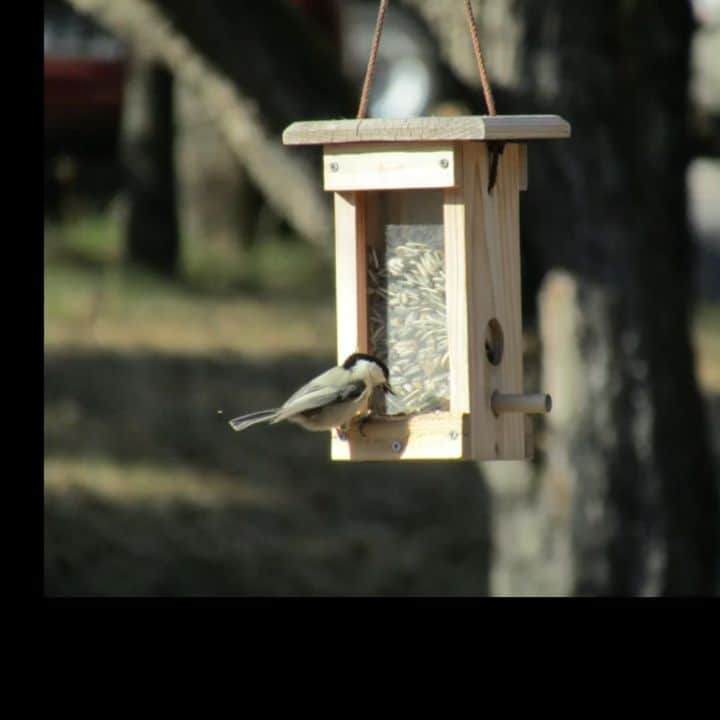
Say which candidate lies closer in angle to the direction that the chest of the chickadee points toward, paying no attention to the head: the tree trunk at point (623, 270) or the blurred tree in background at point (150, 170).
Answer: the tree trunk

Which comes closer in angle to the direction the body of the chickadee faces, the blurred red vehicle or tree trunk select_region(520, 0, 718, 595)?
the tree trunk

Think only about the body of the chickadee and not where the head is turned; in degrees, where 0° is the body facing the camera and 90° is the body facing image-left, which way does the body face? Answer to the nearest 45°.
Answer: approximately 270°

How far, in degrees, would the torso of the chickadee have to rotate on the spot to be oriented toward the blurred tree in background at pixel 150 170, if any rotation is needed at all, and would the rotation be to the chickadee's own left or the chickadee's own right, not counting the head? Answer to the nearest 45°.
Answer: approximately 90° to the chickadee's own left

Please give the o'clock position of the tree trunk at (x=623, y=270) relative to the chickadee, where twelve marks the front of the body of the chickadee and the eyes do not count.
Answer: The tree trunk is roughly at 10 o'clock from the chickadee.

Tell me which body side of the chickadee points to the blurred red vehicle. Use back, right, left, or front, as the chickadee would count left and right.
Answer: left
